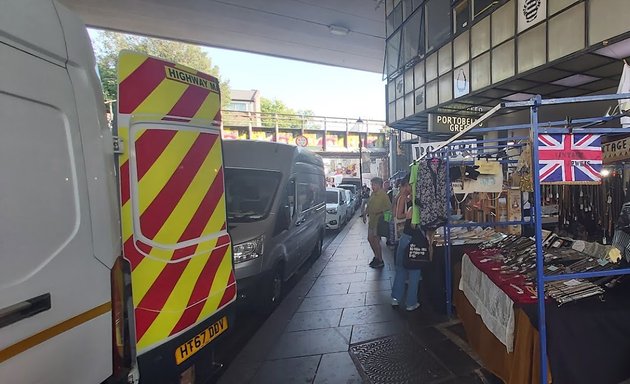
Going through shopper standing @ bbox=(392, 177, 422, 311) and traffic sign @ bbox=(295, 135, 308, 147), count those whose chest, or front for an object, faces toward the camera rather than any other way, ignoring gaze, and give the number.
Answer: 1

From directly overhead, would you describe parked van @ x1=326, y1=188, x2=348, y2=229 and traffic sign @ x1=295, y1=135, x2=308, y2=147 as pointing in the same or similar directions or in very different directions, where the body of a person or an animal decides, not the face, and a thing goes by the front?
same or similar directions

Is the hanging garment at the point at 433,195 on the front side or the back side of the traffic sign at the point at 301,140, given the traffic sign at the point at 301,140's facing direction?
on the front side

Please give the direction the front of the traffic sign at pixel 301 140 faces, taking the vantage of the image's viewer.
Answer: facing the viewer

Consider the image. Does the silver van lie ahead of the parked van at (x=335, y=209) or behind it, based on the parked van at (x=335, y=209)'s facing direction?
ahead

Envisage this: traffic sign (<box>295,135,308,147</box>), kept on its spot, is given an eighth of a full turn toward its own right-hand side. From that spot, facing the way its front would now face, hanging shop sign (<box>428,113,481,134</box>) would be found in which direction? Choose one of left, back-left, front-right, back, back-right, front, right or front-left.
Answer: front-left

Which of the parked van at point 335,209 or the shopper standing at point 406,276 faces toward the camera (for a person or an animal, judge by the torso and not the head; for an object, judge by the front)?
the parked van

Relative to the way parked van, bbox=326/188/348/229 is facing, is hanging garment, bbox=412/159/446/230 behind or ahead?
ahead

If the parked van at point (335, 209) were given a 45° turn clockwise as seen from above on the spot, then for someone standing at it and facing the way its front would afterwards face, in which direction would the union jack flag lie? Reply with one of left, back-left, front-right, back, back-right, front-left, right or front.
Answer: front-left

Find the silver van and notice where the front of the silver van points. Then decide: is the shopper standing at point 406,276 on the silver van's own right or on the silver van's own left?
on the silver van's own left
